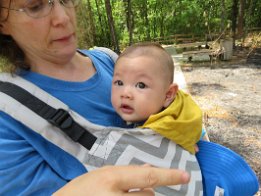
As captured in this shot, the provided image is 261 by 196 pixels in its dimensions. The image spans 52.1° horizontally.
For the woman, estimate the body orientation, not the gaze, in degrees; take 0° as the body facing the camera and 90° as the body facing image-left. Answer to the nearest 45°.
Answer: approximately 315°
